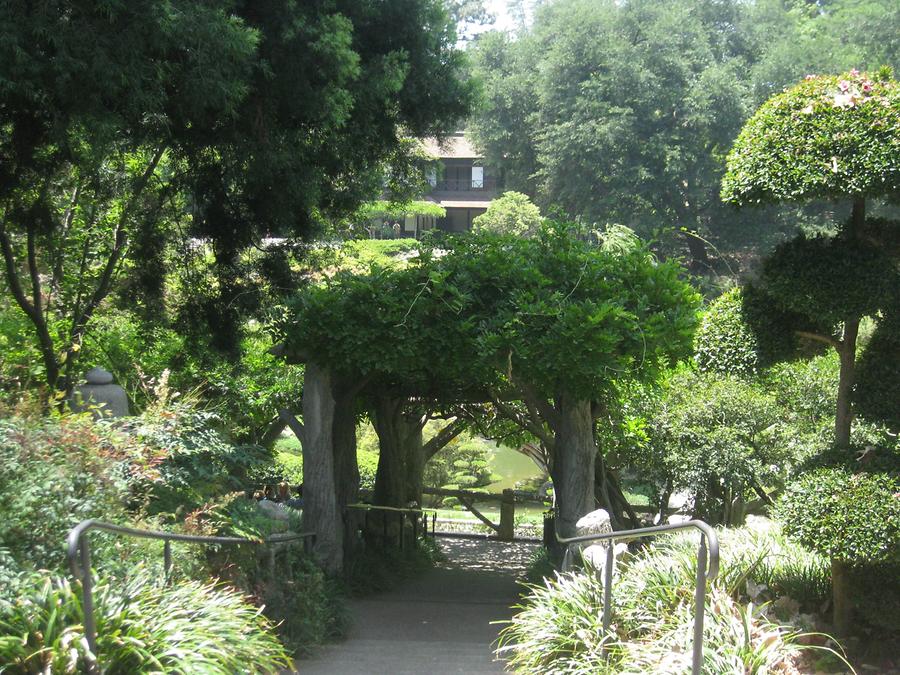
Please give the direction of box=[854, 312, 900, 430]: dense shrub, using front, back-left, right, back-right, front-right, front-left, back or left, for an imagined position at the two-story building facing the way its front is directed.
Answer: front

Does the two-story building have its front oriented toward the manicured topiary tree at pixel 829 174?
yes

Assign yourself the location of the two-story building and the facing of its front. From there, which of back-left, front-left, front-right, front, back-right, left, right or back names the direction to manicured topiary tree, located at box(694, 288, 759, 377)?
front

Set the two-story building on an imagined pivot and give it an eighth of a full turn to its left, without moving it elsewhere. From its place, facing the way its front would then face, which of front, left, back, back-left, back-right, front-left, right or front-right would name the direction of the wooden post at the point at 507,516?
front-right

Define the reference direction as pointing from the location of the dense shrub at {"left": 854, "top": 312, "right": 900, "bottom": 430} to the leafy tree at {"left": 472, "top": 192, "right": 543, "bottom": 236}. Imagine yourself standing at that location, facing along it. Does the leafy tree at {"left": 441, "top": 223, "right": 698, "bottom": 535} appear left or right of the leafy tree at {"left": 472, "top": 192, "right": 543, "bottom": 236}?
left

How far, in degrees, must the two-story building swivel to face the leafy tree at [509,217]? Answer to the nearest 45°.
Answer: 0° — it already faces it

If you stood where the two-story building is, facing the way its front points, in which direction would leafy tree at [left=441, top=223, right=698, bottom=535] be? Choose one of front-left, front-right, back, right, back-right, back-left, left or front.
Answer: front

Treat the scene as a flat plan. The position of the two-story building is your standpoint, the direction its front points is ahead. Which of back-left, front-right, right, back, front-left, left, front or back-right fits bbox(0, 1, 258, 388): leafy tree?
front

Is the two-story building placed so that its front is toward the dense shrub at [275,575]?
yes

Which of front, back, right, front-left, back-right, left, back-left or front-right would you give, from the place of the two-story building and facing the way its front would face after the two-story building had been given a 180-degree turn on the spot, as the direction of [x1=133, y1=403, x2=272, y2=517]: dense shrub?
back

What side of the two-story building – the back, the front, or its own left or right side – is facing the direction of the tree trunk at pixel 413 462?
front

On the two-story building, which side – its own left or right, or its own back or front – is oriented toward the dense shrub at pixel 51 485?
front

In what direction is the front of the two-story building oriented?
toward the camera

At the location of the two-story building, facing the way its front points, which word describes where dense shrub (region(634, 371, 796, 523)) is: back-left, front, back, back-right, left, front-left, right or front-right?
front
